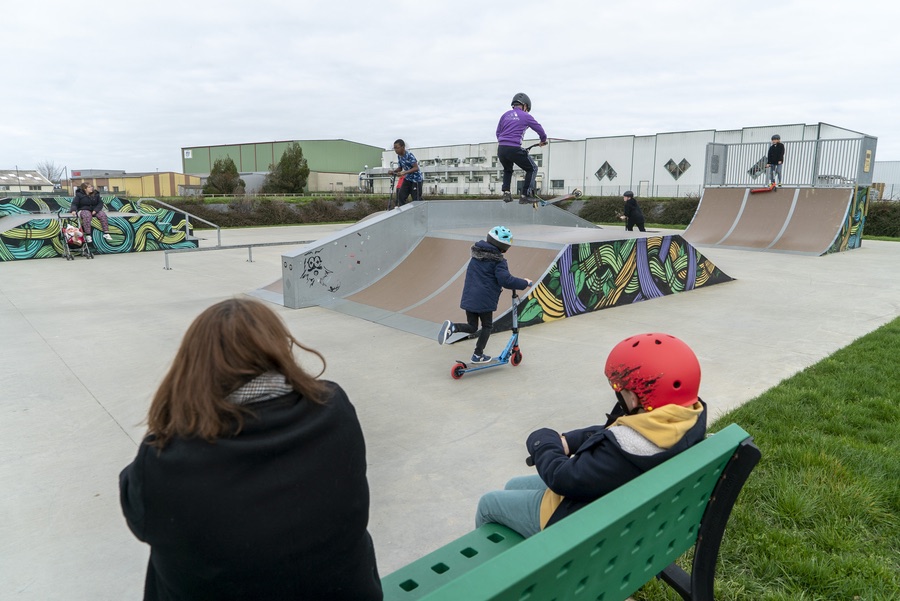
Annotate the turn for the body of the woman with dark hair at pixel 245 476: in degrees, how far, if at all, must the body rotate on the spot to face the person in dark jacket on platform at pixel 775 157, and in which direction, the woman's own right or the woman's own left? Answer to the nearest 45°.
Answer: approximately 45° to the woman's own right

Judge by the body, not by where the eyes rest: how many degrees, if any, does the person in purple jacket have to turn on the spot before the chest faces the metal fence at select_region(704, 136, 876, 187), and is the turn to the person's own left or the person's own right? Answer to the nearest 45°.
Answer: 0° — they already face it

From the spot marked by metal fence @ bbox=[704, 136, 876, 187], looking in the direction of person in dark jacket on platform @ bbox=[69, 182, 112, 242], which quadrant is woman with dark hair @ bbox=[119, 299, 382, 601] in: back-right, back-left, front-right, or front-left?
front-left

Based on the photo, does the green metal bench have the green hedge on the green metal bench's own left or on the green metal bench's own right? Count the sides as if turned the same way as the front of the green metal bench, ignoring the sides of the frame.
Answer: on the green metal bench's own right

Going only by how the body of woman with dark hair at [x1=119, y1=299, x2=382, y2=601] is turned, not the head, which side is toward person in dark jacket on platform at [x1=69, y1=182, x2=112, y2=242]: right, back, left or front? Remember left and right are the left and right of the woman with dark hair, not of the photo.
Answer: front

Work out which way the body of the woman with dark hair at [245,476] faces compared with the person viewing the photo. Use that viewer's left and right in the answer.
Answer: facing away from the viewer

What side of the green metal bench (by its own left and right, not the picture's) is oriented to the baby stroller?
front

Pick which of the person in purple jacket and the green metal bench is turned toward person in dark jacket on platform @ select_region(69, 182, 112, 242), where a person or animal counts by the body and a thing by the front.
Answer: the green metal bench

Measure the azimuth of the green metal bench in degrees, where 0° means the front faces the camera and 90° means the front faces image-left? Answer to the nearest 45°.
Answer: approximately 135°

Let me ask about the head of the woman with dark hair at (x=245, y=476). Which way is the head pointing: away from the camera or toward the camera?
away from the camera

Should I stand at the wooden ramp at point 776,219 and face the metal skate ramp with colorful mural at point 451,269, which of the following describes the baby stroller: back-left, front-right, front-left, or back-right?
front-right

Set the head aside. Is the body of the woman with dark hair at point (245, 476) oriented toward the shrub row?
yes

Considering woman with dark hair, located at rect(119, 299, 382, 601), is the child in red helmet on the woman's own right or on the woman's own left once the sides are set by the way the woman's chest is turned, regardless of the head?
on the woman's own right
